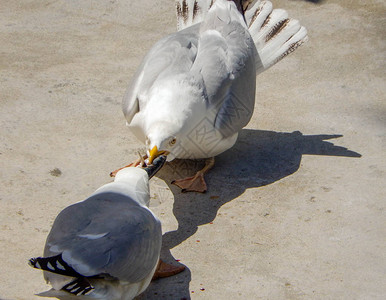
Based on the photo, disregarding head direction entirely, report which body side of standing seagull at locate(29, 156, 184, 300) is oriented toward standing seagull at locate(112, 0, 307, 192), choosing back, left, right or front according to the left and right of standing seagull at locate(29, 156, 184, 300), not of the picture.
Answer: front

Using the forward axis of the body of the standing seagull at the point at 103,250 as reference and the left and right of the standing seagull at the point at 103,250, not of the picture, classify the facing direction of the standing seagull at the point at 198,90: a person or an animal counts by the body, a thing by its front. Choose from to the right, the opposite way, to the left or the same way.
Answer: the opposite way

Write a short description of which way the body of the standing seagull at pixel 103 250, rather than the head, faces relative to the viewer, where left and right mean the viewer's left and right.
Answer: facing away from the viewer and to the right of the viewer

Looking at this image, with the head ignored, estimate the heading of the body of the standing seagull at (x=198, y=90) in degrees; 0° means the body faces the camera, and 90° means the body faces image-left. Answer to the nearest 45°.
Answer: approximately 45°

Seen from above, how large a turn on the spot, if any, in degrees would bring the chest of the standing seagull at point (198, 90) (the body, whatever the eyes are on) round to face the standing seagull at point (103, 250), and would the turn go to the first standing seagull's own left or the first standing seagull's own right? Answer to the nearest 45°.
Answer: approximately 45° to the first standing seagull's own left
